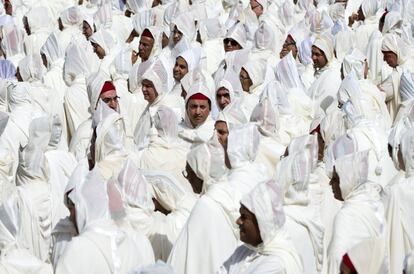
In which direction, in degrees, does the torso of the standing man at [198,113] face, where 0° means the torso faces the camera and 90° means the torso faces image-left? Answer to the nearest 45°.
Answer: approximately 0°

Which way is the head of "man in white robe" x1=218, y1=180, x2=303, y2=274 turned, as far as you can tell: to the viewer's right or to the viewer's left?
to the viewer's left

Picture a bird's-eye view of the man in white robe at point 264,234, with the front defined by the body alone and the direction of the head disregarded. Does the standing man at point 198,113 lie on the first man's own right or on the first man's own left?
on the first man's own right

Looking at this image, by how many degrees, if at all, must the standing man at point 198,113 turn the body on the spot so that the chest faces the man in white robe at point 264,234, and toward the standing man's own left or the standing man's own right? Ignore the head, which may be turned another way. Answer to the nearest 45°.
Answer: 0° — they already face them
